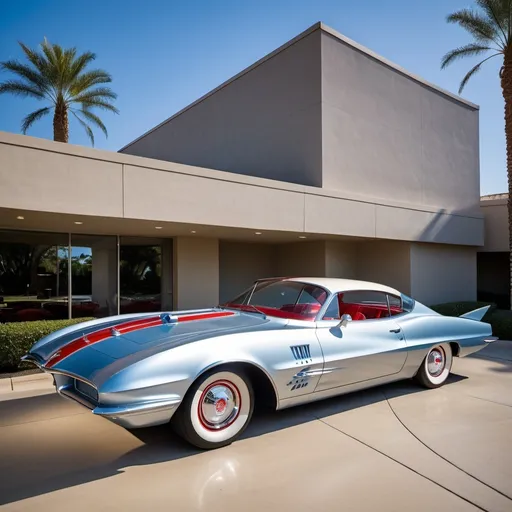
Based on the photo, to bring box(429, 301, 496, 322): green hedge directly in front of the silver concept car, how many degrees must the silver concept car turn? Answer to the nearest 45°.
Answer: approximately 180°

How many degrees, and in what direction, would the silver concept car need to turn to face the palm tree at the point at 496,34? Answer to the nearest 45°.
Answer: approximately 180°

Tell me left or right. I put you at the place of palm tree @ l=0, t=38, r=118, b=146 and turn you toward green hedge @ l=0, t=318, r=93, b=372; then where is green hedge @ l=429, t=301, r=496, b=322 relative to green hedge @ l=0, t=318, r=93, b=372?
left

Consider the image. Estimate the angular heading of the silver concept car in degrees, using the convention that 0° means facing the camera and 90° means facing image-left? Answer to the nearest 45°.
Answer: approximately 45°

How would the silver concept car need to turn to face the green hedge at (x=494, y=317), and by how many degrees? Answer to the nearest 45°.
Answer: approximately 180°

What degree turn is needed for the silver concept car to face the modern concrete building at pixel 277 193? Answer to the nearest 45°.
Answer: approximately 135° to its right

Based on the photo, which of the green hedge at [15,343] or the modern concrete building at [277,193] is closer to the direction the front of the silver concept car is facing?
the green hedge

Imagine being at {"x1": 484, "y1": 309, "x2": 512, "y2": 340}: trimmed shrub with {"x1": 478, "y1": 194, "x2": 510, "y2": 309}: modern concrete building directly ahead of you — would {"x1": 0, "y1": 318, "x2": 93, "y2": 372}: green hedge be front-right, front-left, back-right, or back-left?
back-left

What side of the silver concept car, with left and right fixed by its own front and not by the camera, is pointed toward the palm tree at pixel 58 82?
right

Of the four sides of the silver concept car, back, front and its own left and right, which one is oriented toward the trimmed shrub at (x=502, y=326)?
back

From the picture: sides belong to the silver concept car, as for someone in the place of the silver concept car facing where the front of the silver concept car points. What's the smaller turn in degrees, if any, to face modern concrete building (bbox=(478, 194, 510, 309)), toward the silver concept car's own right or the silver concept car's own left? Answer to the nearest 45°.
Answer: approximately 180°
